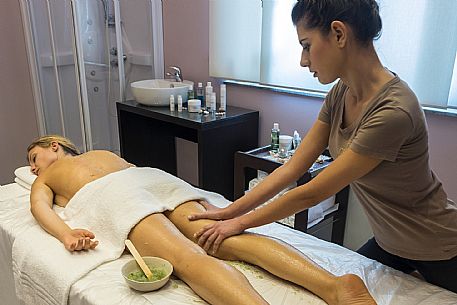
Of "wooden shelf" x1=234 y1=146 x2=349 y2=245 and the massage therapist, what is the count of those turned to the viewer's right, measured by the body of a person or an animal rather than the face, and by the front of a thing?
0

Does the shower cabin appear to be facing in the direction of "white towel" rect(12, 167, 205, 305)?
yes

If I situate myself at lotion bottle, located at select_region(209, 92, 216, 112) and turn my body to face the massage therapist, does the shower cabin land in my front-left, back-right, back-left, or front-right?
back-right

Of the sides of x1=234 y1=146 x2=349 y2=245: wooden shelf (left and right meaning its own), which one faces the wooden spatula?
front

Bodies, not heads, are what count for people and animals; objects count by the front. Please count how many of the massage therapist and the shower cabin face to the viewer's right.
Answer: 0

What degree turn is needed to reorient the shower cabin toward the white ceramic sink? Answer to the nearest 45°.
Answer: approximately 45° to its left

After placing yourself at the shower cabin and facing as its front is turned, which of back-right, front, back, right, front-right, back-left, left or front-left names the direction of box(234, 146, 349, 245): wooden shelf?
front-left

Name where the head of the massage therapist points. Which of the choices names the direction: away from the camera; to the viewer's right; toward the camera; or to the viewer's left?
to the viewer's left

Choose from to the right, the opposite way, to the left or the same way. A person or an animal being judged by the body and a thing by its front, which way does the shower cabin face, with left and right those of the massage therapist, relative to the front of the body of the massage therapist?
to the left

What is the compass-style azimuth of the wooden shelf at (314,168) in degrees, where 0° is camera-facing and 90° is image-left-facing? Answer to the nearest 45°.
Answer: approximately 45°

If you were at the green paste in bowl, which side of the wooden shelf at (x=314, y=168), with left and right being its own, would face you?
front

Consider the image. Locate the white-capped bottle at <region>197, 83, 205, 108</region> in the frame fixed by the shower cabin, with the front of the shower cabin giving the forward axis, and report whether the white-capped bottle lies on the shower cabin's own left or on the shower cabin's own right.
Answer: on the shower cabin's own left

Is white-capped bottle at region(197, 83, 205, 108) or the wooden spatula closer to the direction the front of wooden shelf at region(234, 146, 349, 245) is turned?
the wooden spatula
